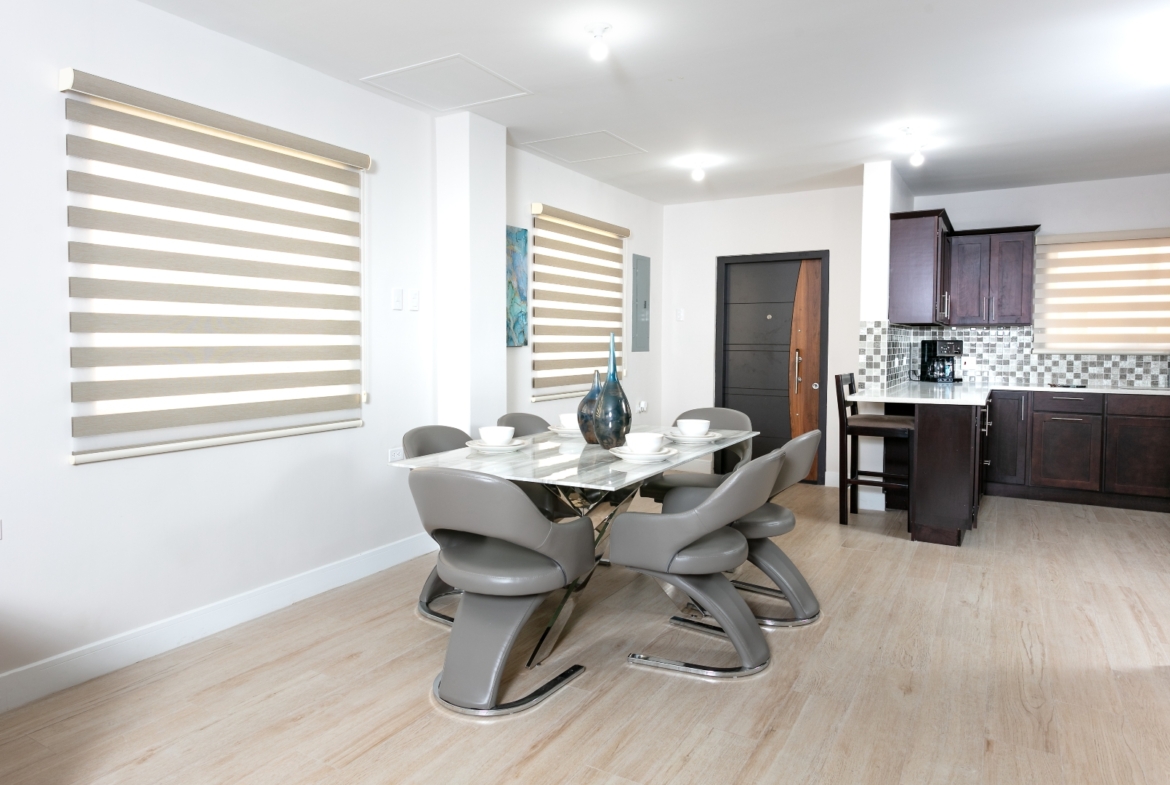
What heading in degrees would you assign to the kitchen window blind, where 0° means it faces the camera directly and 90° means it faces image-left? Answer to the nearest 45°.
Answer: approximately 0°

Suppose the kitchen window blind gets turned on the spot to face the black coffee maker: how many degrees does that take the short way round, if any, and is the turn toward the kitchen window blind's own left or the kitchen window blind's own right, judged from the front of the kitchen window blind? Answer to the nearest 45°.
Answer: approximately 90° to the kitchen window blind's own right

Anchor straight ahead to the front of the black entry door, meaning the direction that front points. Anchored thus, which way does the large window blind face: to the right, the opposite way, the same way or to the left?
to the left

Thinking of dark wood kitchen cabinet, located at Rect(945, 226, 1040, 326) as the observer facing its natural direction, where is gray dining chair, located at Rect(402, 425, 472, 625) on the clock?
The gray dining chair is roughly at 1 o'clock from the dark wood kitchen cabinet.

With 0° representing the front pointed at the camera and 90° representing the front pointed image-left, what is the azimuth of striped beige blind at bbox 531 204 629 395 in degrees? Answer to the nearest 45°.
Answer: approximately 315°

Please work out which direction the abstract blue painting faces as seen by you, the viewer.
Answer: facing the viewer and to the right of the viewer

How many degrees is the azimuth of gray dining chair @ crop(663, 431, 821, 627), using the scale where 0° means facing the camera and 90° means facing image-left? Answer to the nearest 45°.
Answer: approximately 90°

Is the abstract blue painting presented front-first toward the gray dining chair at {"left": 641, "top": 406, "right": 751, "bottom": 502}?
yes

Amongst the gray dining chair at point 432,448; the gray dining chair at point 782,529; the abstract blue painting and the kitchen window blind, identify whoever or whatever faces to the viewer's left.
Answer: the gray dining chair at point 782,529

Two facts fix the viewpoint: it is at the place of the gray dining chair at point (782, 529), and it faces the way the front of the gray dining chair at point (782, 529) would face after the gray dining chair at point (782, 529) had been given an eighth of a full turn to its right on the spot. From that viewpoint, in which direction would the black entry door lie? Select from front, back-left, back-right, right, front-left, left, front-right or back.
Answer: front-right

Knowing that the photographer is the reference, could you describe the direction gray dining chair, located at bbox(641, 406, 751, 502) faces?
facing the viewer and to the left of the viewer

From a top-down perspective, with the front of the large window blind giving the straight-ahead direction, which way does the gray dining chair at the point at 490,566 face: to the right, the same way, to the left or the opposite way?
to the left

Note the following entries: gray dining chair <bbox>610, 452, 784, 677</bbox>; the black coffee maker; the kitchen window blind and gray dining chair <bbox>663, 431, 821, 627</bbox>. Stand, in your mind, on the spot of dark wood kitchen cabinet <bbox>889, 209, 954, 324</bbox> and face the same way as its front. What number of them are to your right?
2

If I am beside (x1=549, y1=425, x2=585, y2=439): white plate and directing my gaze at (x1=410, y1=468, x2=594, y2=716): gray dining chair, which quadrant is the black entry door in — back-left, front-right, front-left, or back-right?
back-left

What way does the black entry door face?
toward the camera

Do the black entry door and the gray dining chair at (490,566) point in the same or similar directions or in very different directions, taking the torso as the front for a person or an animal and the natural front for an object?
very different directions
